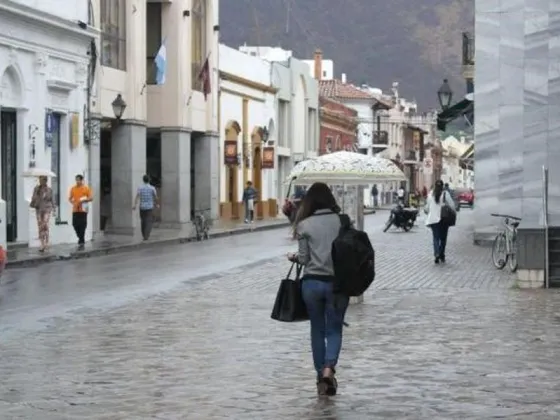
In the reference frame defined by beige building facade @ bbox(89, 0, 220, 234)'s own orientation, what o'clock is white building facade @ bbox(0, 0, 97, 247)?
The white building facade is roughly at 2 o'clock from the beige building facade.

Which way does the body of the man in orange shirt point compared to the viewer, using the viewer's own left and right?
facing the viewer

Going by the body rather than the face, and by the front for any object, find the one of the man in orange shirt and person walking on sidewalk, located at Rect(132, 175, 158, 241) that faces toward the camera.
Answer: the man in orange shirt

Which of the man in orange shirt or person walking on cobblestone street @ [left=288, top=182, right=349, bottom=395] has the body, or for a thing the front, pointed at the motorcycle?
the person walking on cobblestone street

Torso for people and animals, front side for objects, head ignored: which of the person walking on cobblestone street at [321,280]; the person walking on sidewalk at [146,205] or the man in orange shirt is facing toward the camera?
the man in orange shirt

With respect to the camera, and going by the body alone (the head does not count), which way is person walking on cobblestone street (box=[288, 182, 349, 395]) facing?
away from the camera

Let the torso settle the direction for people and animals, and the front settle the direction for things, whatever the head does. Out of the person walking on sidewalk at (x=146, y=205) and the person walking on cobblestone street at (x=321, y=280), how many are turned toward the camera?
0

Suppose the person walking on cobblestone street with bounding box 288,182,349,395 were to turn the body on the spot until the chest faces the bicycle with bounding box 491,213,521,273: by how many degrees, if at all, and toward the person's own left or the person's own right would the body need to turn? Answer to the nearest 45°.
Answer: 0° — they already face it

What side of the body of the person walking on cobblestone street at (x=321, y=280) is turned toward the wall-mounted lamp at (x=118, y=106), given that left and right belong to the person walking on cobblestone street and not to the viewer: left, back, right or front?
front

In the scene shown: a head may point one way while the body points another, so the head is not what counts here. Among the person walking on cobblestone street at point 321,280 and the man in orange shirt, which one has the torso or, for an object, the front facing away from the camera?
the person walking on cobblestone street

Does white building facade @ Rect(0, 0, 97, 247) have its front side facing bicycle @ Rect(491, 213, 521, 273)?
yes

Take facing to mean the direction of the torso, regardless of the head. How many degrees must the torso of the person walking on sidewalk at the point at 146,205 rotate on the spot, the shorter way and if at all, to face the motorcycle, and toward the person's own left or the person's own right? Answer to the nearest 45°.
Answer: approximately 45° to the person's own right

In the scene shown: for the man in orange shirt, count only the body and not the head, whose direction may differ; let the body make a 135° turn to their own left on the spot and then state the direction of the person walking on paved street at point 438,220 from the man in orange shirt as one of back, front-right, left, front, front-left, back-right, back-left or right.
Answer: right

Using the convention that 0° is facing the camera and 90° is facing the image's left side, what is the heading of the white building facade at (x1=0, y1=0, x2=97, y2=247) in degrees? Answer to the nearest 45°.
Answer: approximately 315°

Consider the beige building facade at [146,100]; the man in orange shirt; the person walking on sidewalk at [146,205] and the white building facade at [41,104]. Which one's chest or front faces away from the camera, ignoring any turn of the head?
the person walking on sidewalk

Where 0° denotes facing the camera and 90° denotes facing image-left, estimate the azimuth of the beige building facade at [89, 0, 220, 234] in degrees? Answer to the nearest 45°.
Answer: approximately 315°

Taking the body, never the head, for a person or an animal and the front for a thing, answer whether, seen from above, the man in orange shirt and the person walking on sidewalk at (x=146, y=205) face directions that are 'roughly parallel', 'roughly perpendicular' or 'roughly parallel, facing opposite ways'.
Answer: roughly parallel, facing opposite ways

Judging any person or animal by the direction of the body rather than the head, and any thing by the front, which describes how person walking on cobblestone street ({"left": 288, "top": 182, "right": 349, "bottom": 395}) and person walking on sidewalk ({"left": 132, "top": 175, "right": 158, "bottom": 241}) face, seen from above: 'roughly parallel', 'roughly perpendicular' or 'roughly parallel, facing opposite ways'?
roughly parallel

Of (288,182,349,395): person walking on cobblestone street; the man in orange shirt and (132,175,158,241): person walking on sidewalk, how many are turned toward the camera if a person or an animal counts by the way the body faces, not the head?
1
